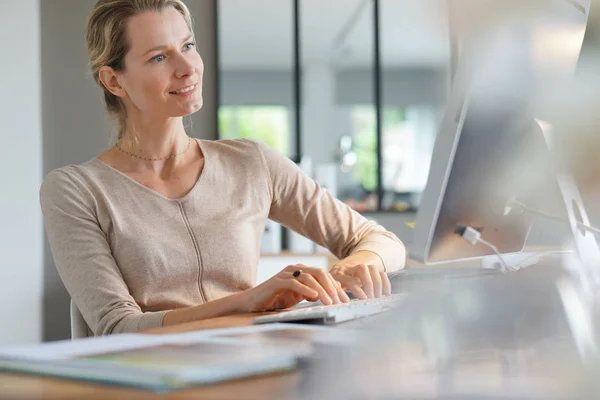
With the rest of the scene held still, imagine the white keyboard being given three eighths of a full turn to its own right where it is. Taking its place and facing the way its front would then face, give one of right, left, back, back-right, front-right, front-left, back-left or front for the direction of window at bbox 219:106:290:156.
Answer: left

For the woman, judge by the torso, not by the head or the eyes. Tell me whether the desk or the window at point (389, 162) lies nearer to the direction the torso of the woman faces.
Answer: the desk

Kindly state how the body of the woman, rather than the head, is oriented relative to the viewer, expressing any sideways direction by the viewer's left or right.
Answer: facing the viewer and to the right of the viewer

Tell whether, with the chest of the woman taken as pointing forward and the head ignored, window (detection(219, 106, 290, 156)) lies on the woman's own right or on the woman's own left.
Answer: on the woman's own left

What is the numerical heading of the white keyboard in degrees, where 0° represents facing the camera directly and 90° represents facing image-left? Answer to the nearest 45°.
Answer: approximately 135°

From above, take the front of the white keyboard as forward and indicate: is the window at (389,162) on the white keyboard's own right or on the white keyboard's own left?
on the white keyboard's own right

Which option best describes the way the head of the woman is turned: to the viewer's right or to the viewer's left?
to the viewer's right

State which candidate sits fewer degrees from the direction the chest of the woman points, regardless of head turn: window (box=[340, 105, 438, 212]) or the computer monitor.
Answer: the computer monitor

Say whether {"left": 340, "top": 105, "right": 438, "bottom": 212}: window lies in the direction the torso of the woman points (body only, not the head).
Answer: no

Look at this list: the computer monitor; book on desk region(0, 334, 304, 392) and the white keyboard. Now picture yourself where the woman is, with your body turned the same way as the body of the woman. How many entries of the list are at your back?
0

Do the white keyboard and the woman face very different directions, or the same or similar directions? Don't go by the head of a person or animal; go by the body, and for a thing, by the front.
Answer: very different directions
